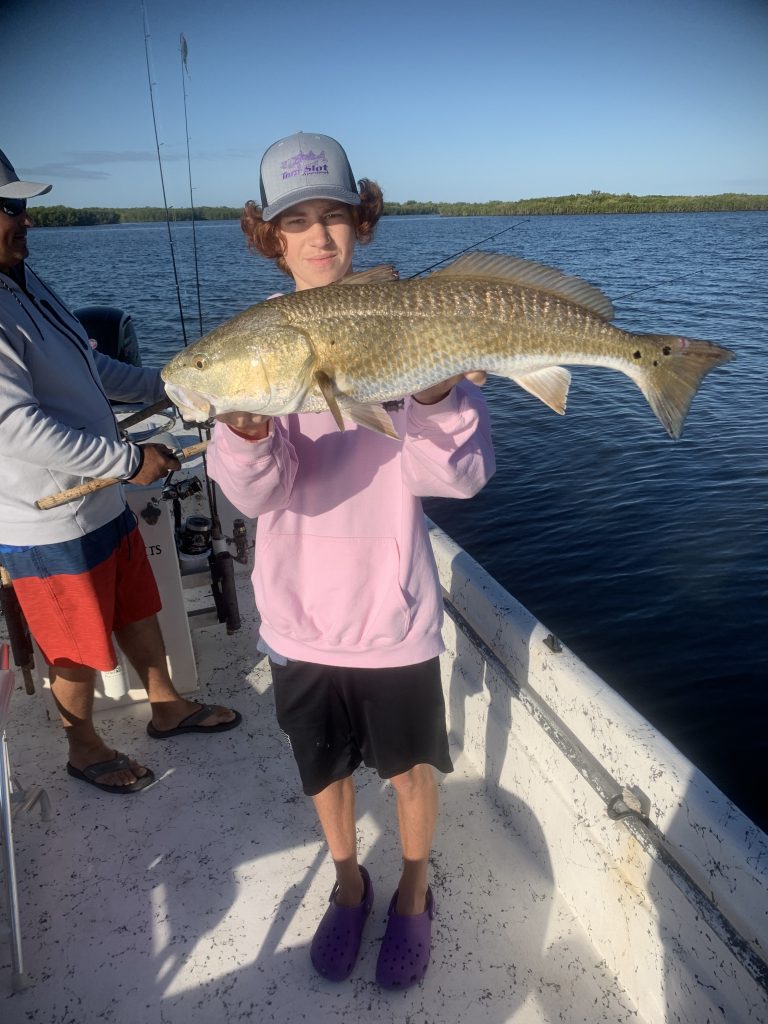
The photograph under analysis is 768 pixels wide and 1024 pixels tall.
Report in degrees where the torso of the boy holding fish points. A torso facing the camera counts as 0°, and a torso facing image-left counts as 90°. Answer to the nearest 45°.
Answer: approximately 0°
